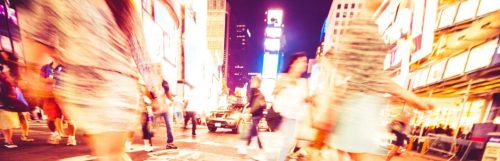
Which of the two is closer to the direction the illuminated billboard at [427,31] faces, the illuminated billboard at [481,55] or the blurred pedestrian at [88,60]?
the blurred pedestrian

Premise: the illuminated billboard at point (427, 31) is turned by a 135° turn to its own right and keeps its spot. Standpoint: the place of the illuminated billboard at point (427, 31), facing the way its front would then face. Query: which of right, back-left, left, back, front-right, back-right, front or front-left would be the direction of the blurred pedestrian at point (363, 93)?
back

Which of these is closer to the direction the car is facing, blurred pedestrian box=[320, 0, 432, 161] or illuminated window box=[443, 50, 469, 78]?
the blurred pedestrian

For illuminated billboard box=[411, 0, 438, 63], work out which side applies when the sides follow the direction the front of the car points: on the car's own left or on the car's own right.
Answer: on the car's own left

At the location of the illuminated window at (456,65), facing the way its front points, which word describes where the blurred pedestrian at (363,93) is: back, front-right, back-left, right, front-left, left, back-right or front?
front-left

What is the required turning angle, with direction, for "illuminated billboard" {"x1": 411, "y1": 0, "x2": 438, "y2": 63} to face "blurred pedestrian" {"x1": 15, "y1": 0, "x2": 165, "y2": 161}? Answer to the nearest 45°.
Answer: approximately 45° to its left

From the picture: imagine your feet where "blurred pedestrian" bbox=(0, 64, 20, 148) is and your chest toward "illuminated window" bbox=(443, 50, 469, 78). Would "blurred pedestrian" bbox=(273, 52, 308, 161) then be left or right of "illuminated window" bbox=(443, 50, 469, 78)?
right

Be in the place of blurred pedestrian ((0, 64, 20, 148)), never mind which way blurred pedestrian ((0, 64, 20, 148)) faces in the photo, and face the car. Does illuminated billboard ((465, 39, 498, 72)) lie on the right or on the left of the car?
right

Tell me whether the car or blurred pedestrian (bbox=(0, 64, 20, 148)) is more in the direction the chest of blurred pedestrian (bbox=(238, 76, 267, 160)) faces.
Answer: the blurred pedestrian

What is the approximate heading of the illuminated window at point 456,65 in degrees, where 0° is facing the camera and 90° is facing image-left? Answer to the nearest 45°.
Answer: approximately 45°

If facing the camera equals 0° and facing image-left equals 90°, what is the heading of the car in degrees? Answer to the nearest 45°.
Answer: approximately 45°
